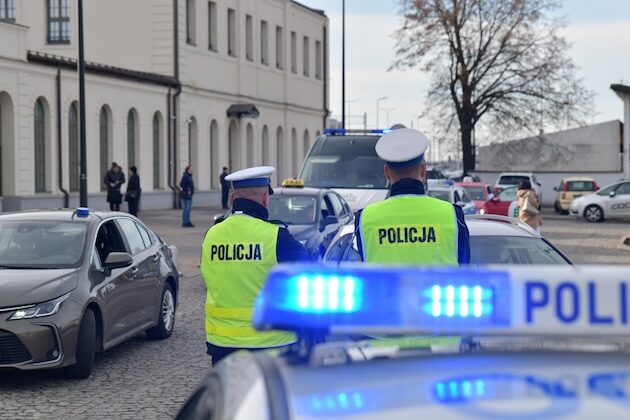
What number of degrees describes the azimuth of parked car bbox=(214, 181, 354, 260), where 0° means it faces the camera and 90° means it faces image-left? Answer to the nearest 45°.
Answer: approximately 45°

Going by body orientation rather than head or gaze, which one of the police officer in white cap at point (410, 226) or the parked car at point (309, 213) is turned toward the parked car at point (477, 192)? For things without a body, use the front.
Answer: the police officer in white cap

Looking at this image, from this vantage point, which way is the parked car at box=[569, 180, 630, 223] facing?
to the viewer's left

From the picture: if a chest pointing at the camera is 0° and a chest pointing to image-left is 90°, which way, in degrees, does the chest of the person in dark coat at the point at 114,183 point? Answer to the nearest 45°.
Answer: approximately 0°

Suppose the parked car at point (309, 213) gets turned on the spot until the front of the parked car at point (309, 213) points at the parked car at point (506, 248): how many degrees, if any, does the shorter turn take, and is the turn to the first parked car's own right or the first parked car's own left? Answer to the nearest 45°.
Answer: approximately 45° to the first parked car's own left

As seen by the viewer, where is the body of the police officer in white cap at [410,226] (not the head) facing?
away from the camera

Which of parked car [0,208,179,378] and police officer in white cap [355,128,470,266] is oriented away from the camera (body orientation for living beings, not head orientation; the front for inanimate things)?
the police officer in white cap

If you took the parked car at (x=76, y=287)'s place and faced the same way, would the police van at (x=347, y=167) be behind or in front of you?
behind

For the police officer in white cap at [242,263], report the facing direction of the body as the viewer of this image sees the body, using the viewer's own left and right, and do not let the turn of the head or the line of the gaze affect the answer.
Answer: facing away from the viewer and to the right of the viewer

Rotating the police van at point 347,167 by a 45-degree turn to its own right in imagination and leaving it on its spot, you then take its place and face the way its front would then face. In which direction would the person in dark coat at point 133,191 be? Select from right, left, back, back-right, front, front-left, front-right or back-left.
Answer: right
